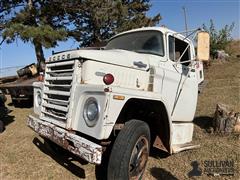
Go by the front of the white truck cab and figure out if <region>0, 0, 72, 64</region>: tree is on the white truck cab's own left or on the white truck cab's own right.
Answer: on the white truck cab's own right

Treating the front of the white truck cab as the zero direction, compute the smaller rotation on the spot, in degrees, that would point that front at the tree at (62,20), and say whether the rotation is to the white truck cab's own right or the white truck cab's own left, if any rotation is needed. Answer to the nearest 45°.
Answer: approximately 135° to the white truck cab's own right

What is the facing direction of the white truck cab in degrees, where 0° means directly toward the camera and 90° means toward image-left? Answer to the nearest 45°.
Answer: approximately 45°

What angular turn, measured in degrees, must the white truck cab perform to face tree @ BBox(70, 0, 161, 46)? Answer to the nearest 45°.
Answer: approximately 135° to its right
